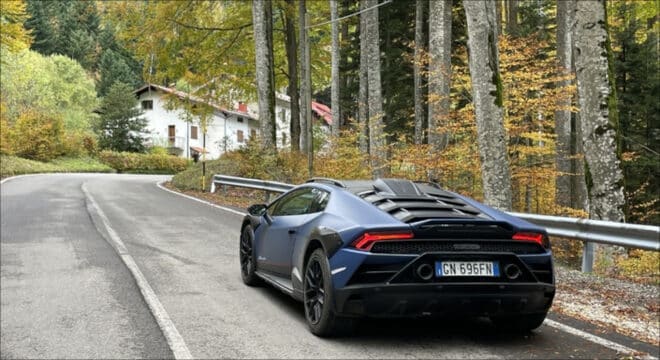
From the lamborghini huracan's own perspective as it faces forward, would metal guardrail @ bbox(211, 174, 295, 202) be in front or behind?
in front

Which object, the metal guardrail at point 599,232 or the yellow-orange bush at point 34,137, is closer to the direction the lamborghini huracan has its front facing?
the yellow-orange bush

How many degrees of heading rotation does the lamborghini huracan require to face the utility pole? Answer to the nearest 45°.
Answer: approximately 45° to its right

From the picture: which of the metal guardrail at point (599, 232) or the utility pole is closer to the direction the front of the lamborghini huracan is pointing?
the utility pole

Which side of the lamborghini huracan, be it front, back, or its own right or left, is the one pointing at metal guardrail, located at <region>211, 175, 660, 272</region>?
right

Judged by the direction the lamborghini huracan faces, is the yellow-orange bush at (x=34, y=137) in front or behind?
in front

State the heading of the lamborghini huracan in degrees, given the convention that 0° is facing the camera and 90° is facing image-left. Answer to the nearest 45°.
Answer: approximately 135°
